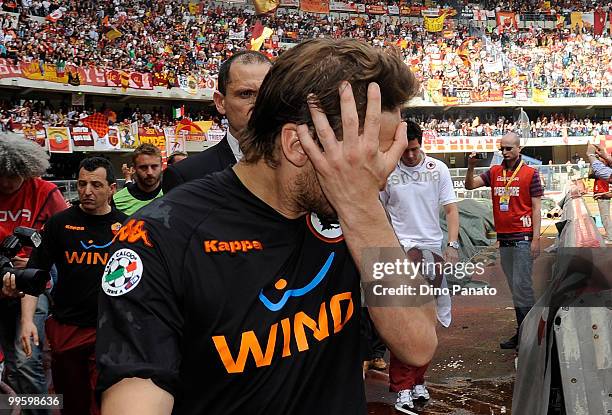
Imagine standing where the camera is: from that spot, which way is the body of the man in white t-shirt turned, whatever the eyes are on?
toward the camera

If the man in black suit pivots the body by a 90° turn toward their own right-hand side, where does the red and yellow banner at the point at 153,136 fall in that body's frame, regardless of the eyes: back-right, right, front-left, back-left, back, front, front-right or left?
back-right

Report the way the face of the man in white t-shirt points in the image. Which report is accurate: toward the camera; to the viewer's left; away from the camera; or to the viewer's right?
toward the camera

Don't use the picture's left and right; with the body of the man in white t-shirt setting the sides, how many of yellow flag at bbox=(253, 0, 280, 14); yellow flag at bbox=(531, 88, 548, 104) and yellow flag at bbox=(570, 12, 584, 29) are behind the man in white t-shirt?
3

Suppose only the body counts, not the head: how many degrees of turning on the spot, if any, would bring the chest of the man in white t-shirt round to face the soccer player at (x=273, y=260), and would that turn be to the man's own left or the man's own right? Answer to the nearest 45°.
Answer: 0° — they already face them

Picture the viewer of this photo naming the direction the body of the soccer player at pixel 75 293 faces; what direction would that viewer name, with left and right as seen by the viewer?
facing the viewer

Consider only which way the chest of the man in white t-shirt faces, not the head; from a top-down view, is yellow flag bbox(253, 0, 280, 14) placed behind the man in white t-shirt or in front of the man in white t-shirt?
behind

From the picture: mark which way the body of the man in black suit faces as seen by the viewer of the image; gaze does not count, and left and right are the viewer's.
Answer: facing the viewer and to the right of the viewer

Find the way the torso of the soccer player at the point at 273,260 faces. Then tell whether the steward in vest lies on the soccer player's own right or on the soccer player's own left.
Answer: on the soccer player's own left

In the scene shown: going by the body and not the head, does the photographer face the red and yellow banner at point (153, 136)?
no

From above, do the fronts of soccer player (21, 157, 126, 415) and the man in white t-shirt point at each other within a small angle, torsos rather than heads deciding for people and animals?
no

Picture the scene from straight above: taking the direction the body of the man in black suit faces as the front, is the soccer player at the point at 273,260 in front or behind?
in front

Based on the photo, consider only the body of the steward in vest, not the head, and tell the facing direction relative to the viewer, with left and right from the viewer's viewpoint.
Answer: facing the viewer and to the left of the viewer
